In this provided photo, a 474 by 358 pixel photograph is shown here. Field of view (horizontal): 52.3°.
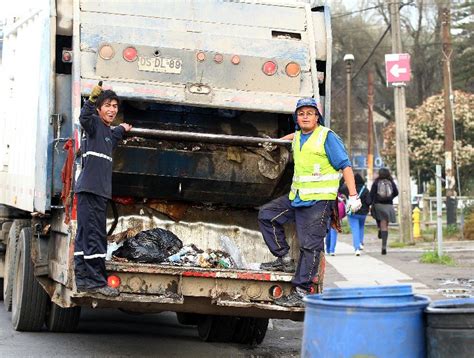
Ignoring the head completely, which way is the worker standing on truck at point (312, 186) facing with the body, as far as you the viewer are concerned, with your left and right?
facing the viewer and to the left of the viewer

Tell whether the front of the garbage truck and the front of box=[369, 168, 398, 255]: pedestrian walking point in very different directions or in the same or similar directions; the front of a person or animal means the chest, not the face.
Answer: same or similar directions

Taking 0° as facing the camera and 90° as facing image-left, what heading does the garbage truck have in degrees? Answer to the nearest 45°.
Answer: approximately 180°

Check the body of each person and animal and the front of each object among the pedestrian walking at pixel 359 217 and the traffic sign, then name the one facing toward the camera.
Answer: the traffic sign

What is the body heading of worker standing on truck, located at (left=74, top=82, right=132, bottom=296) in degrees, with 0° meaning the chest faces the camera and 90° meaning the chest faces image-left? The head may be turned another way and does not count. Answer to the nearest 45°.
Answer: approximately 315°

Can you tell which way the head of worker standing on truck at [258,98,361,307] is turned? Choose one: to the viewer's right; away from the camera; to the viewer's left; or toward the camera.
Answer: toward the camera

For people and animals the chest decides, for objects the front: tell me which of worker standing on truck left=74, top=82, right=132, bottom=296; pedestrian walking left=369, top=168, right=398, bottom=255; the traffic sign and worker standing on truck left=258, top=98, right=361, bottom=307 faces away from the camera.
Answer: the pedestrian walking

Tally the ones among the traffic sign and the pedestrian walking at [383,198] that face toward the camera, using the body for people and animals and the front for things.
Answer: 1

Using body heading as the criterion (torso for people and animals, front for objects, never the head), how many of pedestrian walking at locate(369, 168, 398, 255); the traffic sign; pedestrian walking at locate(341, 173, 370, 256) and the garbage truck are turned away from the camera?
3

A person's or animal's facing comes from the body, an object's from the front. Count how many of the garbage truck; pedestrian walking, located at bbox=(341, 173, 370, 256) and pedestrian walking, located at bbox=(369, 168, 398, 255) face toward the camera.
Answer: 0

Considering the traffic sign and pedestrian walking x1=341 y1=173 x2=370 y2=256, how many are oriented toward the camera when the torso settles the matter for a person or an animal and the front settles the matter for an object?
1

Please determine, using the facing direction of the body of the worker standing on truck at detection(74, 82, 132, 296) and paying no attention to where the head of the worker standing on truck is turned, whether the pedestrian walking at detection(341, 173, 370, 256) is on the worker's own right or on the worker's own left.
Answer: on the worker's own left

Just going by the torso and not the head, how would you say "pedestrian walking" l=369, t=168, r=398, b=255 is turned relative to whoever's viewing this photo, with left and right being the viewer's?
facing away from the viewer

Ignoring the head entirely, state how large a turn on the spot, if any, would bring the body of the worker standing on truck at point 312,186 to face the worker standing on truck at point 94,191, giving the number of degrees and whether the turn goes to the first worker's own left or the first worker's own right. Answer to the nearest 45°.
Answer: approximately 45° to the first worker's own right
